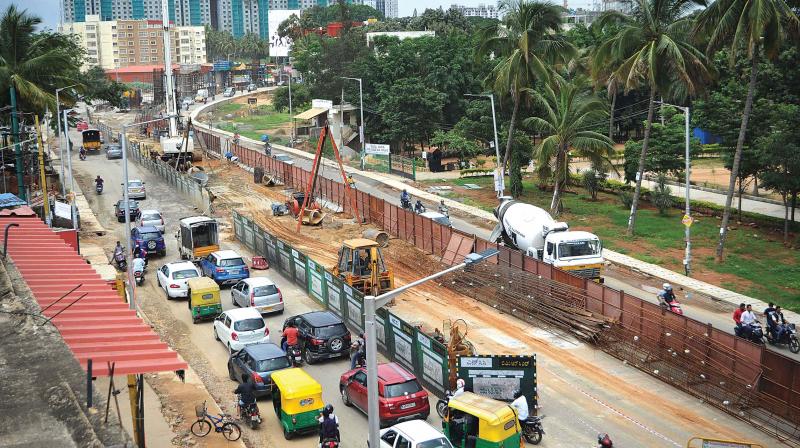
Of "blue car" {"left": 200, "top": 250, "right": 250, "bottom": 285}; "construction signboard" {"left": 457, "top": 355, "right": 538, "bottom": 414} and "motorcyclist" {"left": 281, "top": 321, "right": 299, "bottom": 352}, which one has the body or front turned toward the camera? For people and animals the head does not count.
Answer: the construction signboard

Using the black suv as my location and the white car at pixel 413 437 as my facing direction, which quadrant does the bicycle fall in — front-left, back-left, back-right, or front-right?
front-right

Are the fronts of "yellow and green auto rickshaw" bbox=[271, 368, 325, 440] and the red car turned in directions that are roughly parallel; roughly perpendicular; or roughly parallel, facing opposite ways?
roughly parallel

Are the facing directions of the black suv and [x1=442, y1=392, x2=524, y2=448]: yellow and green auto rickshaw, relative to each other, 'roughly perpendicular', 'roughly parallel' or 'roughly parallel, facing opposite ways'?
roughly parallel

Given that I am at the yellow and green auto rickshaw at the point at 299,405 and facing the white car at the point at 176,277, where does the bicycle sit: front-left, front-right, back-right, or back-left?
front-left

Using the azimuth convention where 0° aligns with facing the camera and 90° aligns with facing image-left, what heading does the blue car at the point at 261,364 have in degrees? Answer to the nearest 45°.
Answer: approximately 135°
